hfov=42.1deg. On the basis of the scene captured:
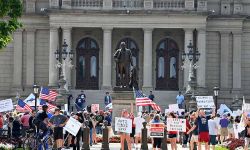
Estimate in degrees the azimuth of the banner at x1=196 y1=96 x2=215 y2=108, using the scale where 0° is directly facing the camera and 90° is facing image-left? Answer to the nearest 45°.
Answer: approximately 0°
